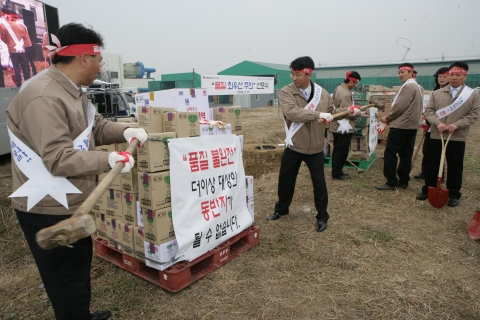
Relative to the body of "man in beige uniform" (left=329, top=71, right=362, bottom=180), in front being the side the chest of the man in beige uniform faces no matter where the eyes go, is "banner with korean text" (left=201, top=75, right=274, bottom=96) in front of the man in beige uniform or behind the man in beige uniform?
behind

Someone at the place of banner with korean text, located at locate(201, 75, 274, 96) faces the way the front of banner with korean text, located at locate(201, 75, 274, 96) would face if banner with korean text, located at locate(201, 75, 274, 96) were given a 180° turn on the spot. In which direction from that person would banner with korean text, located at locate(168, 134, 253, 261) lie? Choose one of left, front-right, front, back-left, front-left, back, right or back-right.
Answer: back

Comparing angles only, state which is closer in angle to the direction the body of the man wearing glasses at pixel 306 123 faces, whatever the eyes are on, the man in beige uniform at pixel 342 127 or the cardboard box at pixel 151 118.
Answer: the cardboard box

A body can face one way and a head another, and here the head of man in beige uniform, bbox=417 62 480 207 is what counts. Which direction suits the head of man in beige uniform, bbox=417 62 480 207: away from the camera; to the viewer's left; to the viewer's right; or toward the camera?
toward the camera

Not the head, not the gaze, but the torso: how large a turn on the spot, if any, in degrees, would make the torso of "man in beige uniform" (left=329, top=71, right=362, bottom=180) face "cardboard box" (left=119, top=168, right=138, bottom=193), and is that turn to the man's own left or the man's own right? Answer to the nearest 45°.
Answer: approximately 90° to the man's own right

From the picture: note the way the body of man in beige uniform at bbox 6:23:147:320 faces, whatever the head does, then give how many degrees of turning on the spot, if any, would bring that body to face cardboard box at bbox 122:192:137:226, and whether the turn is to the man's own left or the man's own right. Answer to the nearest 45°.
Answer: approximately 45° to the man's own left
